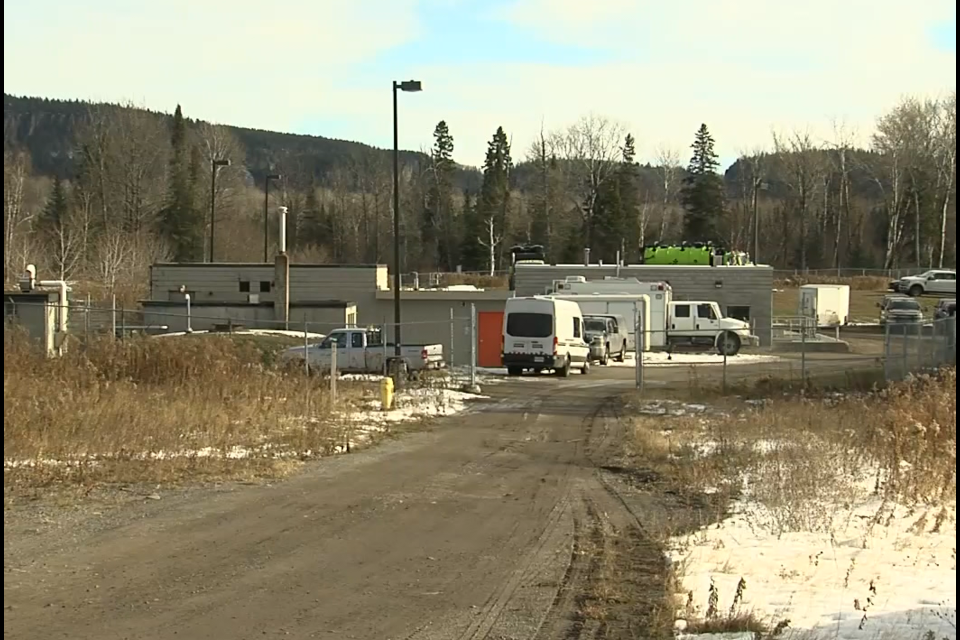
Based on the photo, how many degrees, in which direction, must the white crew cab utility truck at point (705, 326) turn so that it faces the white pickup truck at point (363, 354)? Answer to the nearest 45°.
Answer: approximately 135° to its right

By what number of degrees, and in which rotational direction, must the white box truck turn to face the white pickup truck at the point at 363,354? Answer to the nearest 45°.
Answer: approximately 135° to its right

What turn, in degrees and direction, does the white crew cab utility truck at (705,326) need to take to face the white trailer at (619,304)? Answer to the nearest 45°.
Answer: approximately 135° to its right

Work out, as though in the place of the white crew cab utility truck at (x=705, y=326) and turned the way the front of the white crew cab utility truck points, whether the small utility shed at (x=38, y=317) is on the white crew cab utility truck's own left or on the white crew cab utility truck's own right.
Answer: on the white crew cab utility truck's own right

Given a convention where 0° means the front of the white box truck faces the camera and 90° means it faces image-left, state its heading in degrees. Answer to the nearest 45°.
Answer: approximately 270°

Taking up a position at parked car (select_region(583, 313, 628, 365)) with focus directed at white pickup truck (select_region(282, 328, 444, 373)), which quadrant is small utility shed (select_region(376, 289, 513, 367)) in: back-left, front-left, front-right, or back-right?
front-right

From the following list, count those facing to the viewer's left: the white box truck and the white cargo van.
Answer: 0

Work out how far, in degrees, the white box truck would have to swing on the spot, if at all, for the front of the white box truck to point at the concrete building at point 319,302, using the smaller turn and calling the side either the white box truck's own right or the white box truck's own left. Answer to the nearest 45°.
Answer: approximately 180°

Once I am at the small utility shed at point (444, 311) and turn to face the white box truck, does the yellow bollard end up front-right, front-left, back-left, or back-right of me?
back-right

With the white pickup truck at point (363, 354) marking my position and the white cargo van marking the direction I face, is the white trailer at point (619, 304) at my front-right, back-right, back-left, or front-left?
front-left
